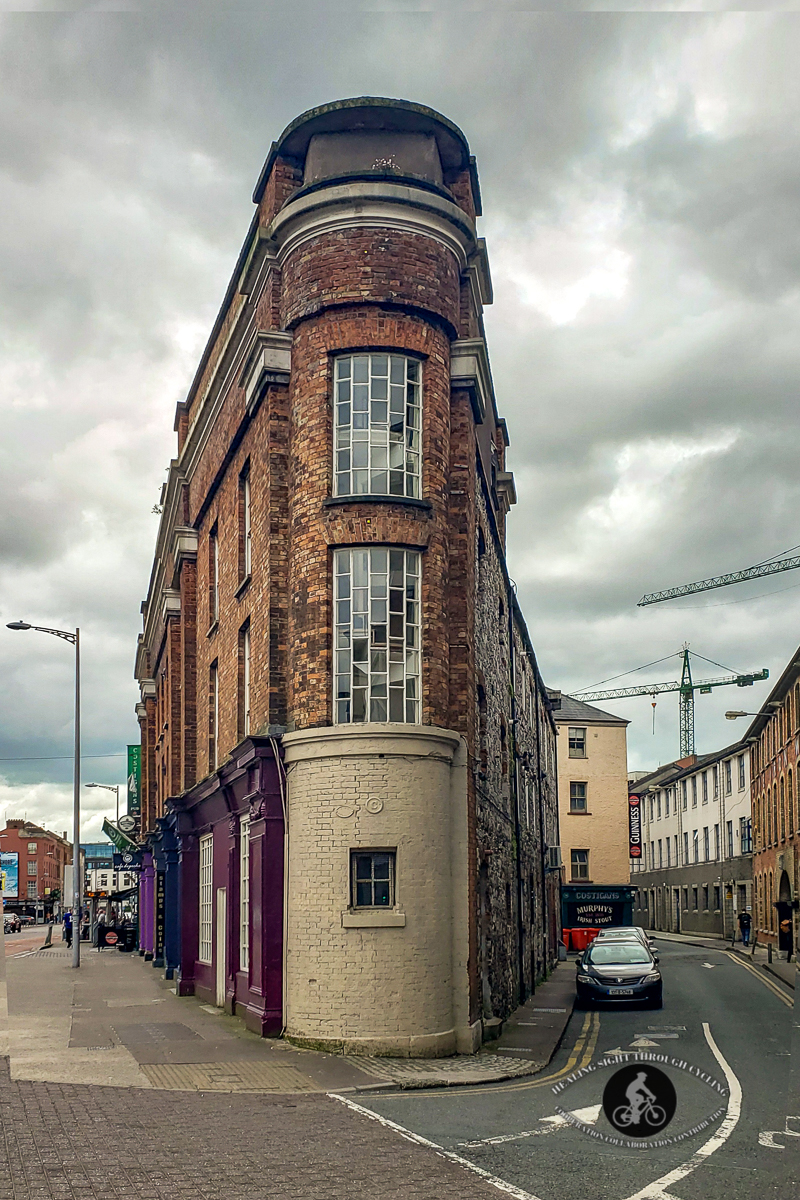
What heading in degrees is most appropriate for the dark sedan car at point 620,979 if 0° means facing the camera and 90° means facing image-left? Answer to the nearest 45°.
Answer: approximately 0°
